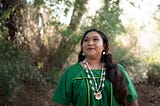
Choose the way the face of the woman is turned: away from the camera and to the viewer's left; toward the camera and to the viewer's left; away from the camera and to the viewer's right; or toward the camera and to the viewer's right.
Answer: toward the camera and to the viewer's left

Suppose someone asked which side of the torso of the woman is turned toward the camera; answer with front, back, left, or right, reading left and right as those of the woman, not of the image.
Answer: front
